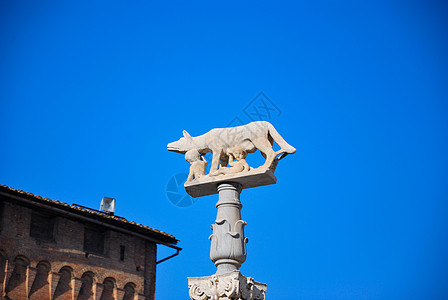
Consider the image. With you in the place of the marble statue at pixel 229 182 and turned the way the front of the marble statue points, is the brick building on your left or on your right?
on your right

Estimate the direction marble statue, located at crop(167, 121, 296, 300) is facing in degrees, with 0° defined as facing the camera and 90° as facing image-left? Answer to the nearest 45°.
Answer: approximately 90°

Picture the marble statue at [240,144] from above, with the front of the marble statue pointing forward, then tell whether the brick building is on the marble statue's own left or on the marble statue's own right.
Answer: on the marble statue's own right
